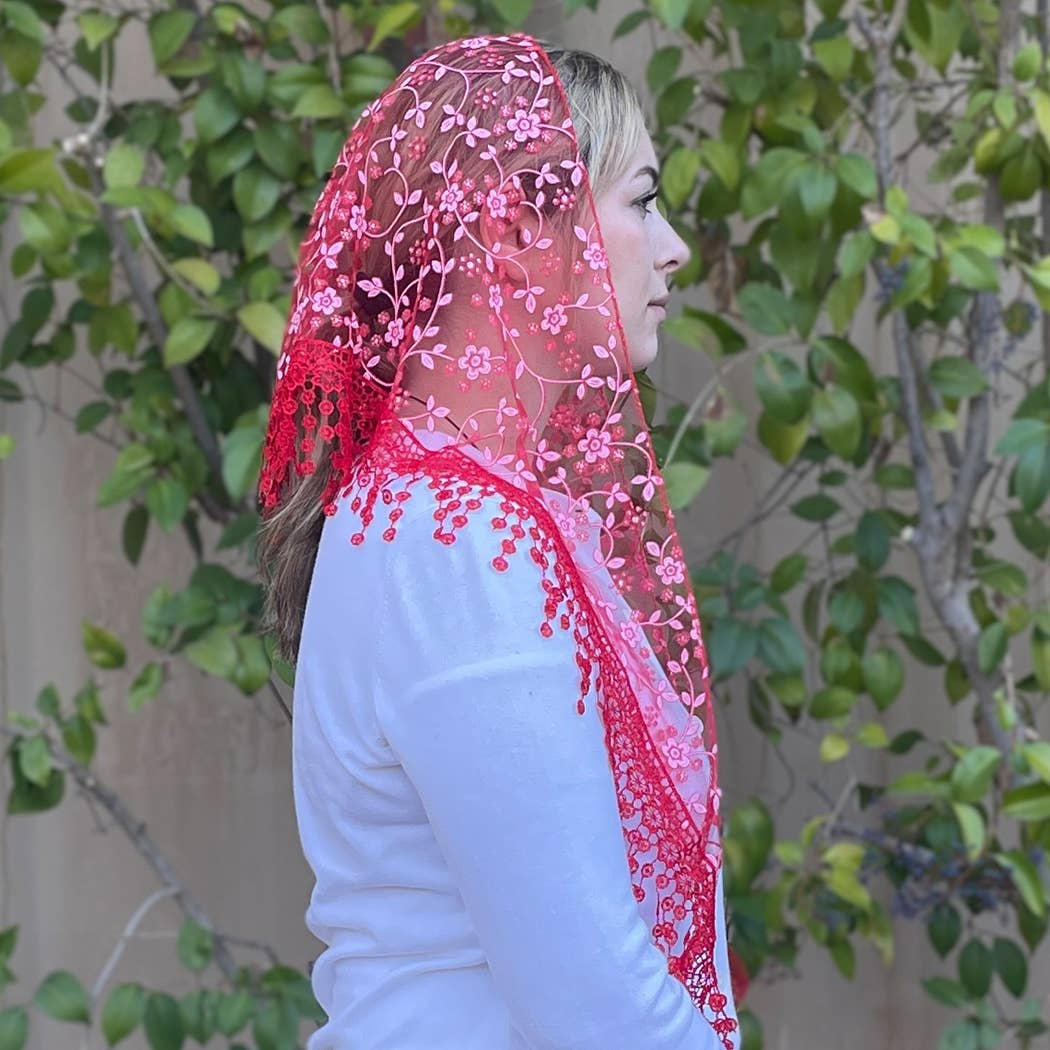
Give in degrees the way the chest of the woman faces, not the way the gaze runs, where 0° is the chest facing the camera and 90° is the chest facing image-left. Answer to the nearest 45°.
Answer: approximately 270°

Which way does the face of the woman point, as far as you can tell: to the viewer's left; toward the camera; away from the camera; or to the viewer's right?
to the viewer's right
